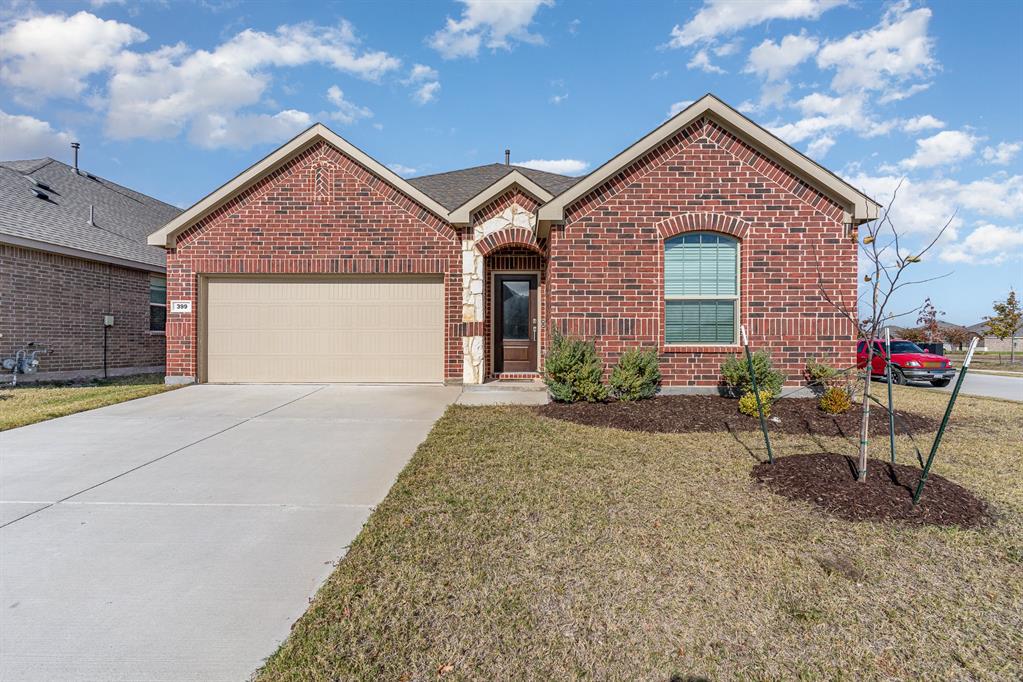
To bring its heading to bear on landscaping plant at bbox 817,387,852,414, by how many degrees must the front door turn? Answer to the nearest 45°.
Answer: approximately 45° to its left

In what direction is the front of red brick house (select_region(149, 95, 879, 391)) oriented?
toward the camera

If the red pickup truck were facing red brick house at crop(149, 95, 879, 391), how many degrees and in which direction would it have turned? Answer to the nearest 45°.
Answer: approximately 90° to its right

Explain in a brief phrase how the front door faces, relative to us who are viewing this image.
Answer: facing the viewer

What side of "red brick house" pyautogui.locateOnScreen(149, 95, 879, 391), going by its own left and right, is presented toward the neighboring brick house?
right

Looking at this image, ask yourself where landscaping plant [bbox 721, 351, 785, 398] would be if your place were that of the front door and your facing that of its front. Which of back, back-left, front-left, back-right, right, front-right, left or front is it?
front-left

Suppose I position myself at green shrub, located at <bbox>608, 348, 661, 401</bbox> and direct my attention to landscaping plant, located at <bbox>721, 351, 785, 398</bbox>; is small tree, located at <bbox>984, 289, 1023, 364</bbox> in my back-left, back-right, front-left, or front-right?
front-left

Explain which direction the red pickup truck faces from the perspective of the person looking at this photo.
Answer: facing the viewer and to the right of the viewer

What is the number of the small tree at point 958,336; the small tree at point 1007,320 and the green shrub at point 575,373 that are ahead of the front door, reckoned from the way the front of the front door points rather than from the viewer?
1

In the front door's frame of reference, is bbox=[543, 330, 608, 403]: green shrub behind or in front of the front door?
in front

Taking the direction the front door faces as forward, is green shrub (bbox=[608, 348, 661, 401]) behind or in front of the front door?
in front

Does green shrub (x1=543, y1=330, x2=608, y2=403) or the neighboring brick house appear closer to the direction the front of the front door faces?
the green shrub
